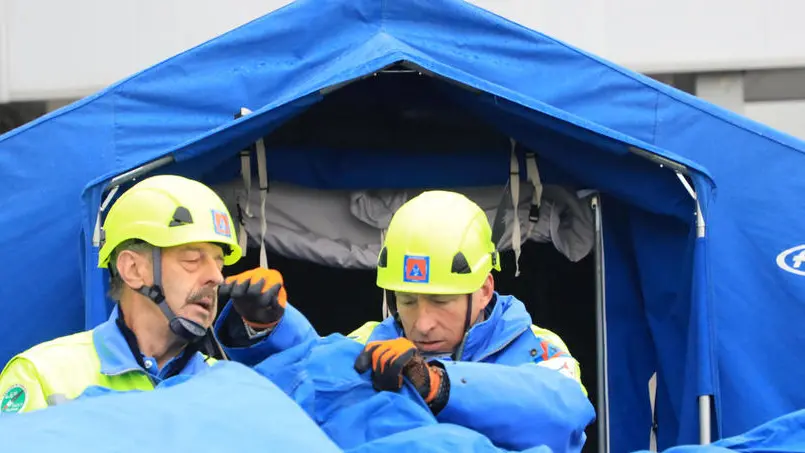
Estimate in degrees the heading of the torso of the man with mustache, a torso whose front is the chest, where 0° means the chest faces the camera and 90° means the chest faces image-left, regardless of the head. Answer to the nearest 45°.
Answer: approximately 315°

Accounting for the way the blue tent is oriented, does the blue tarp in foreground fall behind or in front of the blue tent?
in front

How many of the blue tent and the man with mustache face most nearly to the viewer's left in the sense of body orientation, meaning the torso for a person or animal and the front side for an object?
0

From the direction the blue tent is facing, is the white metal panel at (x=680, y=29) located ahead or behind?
behind

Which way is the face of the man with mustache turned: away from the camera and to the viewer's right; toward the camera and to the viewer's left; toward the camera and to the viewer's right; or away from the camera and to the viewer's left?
toward the camera and to the viewer's right

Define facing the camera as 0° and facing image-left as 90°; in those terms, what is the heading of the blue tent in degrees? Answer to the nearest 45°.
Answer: approximately 0°

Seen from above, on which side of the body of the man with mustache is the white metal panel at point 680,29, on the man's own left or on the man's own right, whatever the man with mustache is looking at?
on the man's own left

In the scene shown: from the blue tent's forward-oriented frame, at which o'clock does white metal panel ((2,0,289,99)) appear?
The white metal panel is roughly at 4 o'clock from the blue tent.

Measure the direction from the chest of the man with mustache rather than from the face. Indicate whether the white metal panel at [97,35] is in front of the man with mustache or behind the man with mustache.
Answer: behind
